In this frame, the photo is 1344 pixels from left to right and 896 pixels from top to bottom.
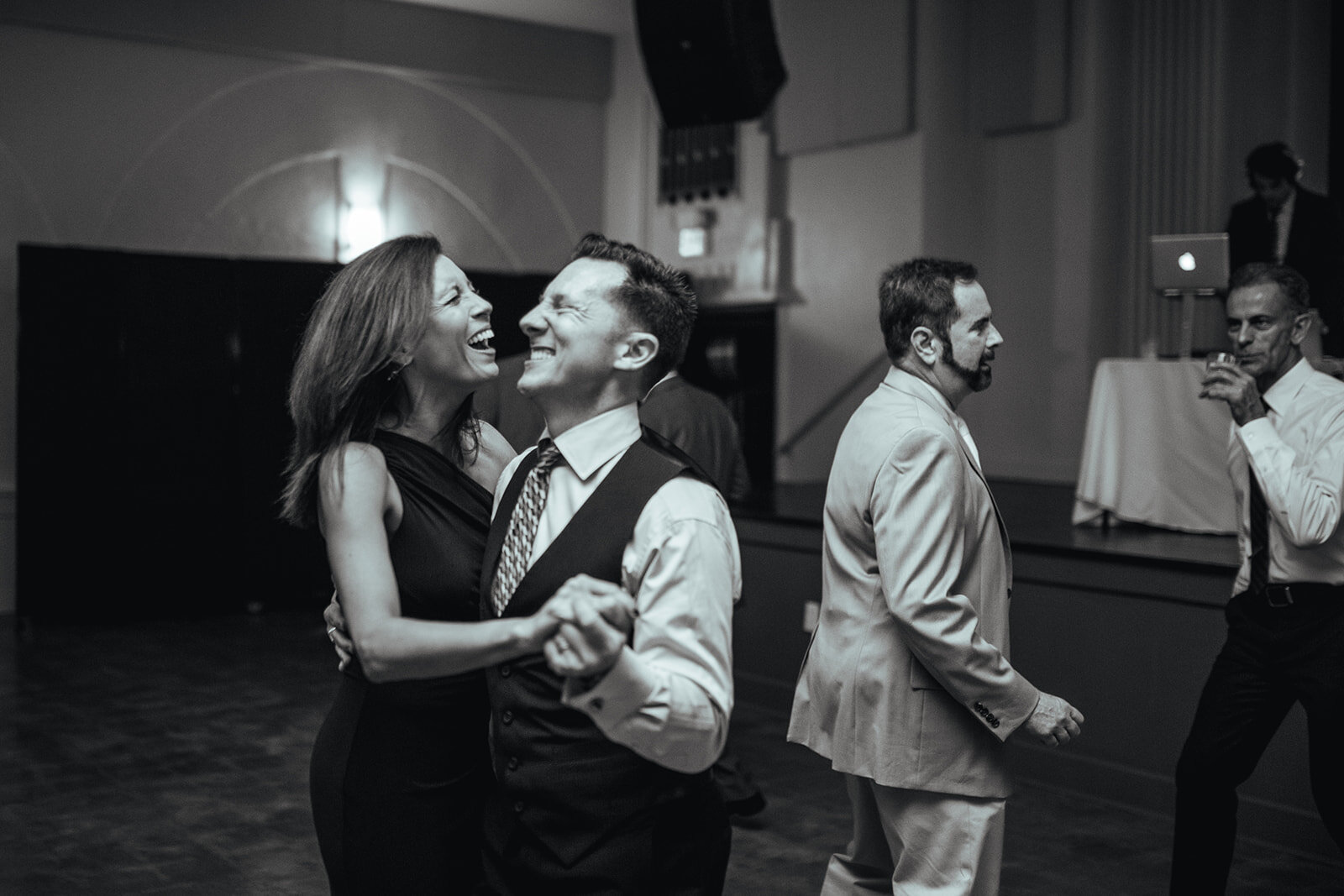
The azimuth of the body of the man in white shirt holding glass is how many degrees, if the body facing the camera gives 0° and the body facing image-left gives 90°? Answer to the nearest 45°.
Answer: approximately 45°

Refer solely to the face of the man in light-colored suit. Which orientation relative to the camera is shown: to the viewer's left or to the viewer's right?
to the viewer's right

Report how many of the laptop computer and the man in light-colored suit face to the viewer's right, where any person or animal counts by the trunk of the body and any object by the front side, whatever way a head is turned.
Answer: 1

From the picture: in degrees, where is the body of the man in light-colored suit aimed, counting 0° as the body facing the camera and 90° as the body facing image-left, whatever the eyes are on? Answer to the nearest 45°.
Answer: approximately 270°

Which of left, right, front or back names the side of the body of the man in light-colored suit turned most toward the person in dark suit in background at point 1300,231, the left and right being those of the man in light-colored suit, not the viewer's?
left

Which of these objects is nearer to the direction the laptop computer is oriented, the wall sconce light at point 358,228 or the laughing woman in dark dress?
the wall sconce light

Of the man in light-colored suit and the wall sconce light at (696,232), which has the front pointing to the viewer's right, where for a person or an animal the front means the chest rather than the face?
the man in light-colored suit

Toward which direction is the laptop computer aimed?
away from the camera

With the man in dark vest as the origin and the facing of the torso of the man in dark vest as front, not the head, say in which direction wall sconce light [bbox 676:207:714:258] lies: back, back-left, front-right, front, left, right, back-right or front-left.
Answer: back-right

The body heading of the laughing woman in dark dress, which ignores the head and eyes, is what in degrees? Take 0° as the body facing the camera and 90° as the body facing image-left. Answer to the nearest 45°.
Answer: approximately 315°

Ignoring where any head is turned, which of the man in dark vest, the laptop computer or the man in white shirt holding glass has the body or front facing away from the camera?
the laptop computer
